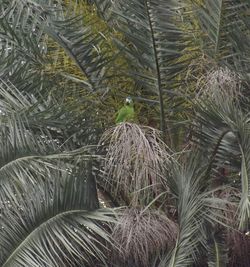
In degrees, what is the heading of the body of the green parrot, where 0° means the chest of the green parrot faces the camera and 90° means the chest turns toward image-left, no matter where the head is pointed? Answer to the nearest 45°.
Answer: approximately 315°
